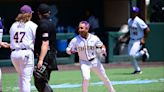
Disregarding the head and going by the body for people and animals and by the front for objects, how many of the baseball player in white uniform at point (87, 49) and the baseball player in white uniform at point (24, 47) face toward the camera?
1

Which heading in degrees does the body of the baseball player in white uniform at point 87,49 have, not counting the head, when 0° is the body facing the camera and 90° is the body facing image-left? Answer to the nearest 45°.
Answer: approximately 0°

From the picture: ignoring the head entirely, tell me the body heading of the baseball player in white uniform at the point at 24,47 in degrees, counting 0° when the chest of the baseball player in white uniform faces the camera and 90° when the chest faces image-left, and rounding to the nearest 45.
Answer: approximately 225°

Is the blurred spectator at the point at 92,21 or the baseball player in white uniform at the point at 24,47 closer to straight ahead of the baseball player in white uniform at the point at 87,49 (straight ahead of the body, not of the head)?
the baseball player in white uniform

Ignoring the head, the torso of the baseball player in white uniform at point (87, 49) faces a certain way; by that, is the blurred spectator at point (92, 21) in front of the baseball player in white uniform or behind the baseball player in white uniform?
behind

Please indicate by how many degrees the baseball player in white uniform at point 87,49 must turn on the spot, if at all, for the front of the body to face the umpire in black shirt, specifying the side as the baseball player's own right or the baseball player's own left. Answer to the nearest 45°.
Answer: approximately 45° to the baseball player's own right
